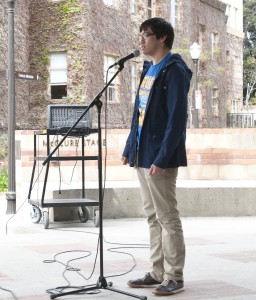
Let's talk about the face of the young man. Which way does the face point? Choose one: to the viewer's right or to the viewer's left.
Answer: to the viewer's left

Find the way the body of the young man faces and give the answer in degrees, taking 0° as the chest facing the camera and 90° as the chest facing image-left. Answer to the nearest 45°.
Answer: approximately 45°
